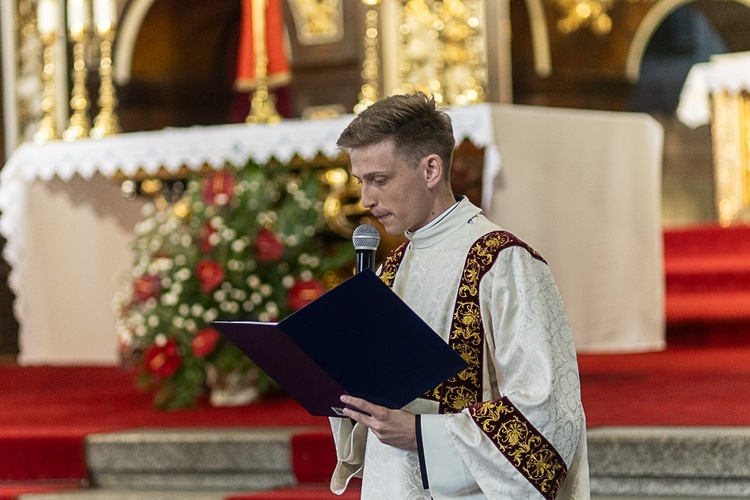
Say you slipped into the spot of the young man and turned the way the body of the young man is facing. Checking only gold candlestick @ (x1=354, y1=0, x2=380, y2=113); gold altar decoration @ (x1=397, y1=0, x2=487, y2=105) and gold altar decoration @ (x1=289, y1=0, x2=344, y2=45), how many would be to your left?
0

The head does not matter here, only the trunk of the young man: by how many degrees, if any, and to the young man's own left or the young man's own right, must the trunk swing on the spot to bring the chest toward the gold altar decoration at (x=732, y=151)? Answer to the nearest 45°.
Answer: approximately 135° to the young man's own right

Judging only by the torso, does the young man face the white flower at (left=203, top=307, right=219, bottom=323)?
no

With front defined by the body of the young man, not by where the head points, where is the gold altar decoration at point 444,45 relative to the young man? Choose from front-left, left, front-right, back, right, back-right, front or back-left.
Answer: back-right

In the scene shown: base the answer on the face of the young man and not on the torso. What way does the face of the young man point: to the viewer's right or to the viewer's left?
to the viewer's left

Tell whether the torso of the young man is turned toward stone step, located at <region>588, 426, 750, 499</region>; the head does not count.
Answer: no

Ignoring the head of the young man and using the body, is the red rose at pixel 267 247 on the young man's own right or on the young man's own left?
on the young man's own right

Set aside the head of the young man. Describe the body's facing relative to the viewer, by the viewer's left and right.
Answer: facing the viewer and to the left of the viewer

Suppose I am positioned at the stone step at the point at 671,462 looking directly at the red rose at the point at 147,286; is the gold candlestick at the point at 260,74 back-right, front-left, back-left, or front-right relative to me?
front-right

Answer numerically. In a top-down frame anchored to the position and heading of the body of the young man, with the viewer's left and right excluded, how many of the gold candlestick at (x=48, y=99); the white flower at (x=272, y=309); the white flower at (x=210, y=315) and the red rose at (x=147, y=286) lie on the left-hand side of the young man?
0
